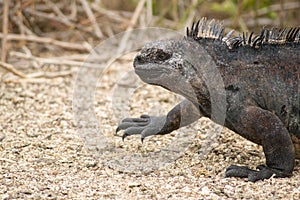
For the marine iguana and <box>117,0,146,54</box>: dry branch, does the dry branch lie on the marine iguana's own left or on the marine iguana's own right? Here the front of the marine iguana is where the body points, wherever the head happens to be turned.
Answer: on the marine iguana's own right

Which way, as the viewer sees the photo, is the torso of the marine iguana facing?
to the viewer's left

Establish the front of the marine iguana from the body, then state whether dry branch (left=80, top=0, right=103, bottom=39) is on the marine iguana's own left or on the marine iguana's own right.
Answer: on the marine iguana's own right

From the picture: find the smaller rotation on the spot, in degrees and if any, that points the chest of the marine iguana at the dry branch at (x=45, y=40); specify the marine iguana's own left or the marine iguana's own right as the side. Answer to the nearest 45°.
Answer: approximately 45° to the marine iguana's own right

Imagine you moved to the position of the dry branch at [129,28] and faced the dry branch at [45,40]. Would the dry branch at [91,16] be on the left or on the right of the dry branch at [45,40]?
right

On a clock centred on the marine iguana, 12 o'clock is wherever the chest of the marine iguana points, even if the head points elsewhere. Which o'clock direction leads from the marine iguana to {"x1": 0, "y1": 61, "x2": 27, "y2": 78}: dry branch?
The dry branch is roughly at 1 o'clock from the marine iguana.
